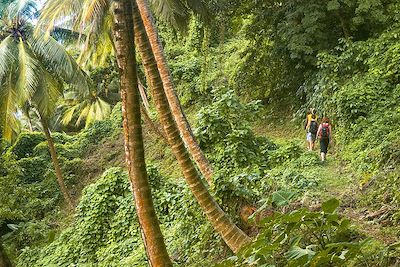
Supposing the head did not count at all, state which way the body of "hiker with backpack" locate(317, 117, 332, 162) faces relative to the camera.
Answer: away from the camera

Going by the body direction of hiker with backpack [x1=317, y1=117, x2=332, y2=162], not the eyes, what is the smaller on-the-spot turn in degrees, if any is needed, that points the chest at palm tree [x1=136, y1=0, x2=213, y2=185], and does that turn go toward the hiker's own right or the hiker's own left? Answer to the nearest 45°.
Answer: approximately 135° to the hiker's own left

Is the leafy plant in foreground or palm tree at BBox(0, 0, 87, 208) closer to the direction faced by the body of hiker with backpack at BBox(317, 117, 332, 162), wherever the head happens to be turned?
the palm tree

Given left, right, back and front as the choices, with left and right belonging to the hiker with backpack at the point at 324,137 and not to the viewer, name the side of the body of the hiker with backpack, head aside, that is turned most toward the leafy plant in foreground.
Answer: back

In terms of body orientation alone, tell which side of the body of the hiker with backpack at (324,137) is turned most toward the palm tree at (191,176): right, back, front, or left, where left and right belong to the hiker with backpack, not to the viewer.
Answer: back

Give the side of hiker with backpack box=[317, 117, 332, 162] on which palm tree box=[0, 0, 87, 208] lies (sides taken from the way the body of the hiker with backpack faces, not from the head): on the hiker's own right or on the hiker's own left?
on the hiker's own left
